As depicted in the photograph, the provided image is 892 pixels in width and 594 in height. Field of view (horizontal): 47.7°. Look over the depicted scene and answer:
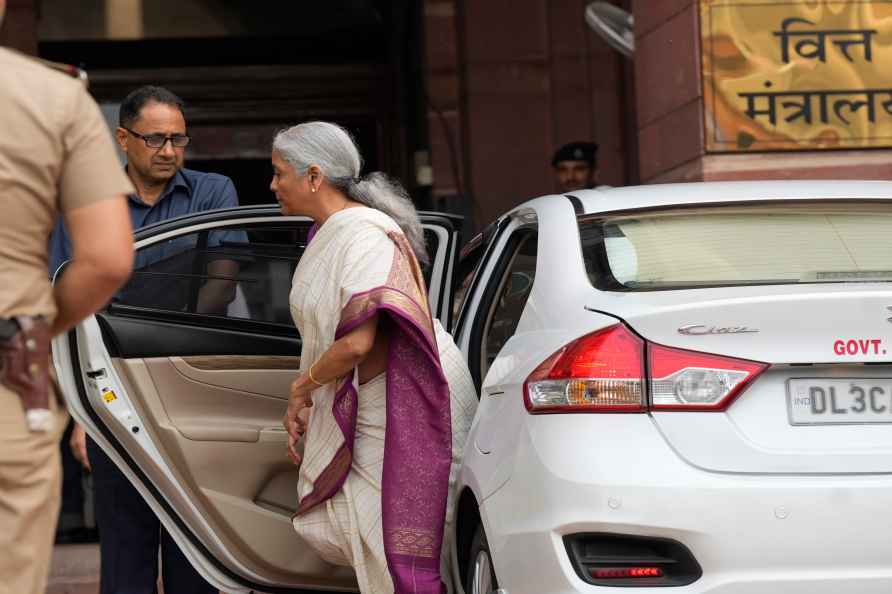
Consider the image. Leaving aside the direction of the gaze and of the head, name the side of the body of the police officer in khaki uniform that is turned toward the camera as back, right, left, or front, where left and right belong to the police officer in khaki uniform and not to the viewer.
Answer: back

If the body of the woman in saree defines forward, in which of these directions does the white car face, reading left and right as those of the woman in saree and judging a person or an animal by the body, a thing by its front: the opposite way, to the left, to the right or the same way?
to the right

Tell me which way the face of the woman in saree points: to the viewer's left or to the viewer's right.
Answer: to the viewer's left

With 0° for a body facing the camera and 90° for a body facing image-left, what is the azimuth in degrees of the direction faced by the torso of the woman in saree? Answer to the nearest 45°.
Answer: approximately 90°

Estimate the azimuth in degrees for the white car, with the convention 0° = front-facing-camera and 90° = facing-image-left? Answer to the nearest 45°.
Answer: approximately 180°

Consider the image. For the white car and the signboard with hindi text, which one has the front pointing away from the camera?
the white car

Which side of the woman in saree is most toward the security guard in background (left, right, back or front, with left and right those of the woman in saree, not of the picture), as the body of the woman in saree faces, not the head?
right

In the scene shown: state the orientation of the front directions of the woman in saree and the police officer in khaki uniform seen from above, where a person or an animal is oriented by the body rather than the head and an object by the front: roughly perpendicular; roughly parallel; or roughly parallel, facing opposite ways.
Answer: roughly perpendicular

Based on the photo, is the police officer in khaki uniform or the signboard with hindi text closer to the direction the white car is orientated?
the signboard with hindi text

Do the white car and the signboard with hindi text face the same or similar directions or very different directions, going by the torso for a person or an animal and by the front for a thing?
very different directions

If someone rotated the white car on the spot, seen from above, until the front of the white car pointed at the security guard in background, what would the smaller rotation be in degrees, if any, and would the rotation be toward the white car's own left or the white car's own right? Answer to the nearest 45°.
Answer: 0° — it already faces them

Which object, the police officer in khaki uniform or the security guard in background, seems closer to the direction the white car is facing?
the security guard in background

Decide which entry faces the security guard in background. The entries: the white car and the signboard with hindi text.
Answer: the white car
